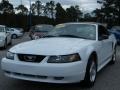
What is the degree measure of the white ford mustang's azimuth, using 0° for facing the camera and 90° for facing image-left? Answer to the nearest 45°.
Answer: approximately 45°
